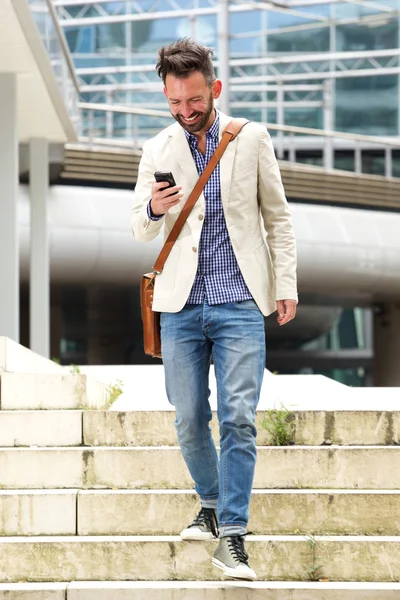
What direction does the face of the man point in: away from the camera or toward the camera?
toward the camera

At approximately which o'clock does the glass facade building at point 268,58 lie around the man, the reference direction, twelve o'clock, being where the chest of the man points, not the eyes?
The glass facade building is roughly at 6 o'clock from the man.

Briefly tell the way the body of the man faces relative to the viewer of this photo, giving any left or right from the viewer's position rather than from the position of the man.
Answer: facing the viewer

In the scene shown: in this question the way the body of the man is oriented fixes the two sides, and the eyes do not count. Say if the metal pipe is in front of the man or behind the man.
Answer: behind

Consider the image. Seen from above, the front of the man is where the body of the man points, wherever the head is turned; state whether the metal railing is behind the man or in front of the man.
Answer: behind

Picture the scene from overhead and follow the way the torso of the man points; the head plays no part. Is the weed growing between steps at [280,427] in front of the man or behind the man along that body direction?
behind

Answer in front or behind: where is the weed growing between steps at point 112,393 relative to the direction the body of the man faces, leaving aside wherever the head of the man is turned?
behind
